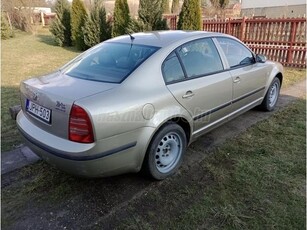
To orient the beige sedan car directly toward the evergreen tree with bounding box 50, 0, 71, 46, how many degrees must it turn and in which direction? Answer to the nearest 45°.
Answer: approximately 45° to its left

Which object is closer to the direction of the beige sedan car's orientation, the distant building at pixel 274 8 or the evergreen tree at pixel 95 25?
the distant building

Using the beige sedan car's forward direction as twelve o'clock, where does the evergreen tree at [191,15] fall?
The evergreen tree is roughly at 11 o'clock from the beige sedan car.

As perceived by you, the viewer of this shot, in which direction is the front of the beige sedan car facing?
facing away from the viewer and to the right of the viewer

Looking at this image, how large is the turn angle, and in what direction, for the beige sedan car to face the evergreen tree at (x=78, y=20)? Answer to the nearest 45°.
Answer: approximately 45° to its left

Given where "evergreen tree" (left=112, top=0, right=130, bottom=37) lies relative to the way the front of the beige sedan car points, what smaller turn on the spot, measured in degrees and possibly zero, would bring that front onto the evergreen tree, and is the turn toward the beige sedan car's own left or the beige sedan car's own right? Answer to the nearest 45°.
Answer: approximately 45° to the beige sedan car's own left

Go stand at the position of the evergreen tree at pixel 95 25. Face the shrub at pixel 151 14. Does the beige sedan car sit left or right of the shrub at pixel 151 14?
right

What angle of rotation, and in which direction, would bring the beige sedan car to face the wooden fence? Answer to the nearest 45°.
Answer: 0° — it already faces it

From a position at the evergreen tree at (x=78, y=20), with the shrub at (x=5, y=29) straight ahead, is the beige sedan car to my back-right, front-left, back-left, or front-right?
back-left
